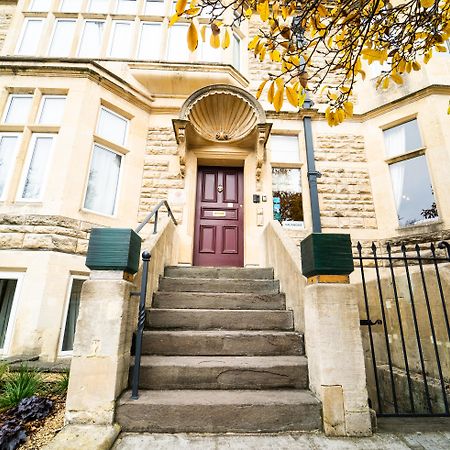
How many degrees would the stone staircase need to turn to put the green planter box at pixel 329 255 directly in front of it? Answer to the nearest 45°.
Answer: approximately 45° to its left

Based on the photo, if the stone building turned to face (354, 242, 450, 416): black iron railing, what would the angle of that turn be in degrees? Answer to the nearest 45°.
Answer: approximately 90° to its left

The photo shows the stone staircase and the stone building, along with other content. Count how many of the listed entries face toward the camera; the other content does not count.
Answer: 2

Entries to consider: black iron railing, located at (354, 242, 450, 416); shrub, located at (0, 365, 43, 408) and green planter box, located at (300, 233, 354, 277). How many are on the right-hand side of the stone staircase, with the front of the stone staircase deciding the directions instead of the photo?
1

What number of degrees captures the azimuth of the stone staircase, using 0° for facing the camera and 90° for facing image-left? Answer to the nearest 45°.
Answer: approximately 0°

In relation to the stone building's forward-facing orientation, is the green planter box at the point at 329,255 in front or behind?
in front
